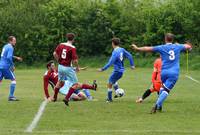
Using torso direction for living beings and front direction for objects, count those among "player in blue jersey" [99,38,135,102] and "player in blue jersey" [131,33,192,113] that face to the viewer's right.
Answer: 0

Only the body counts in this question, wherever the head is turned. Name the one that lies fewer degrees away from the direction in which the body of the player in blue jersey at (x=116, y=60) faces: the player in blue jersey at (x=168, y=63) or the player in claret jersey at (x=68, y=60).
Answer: the player in claret jersey

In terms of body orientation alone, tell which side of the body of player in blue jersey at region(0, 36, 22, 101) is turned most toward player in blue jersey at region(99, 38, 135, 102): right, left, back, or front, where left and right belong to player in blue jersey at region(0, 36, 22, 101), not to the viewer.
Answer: front

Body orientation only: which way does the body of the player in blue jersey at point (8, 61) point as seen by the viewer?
to the viewer's right

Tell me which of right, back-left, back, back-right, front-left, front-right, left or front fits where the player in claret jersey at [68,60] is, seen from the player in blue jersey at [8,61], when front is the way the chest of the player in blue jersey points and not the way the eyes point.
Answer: front-right

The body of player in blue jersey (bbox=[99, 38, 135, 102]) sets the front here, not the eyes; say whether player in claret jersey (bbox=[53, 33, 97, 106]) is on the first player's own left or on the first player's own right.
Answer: on the first player's own left

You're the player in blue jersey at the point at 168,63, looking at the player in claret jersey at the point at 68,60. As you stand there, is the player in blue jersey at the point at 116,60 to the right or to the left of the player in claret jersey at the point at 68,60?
right

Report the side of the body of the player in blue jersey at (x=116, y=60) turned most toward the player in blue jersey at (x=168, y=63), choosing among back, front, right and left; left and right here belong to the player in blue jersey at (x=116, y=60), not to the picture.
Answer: back

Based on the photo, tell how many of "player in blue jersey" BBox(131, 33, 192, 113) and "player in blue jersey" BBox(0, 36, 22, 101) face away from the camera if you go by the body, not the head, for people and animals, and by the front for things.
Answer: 1

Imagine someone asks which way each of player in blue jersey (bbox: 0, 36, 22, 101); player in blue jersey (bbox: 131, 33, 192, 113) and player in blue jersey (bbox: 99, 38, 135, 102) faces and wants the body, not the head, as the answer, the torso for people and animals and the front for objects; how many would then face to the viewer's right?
1

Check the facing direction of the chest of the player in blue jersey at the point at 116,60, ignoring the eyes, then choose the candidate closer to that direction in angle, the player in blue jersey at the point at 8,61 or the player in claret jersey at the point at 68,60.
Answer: the player in blue jersey

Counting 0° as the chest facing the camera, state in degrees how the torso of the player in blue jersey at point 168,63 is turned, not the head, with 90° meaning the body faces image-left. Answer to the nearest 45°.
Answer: approximately 180°

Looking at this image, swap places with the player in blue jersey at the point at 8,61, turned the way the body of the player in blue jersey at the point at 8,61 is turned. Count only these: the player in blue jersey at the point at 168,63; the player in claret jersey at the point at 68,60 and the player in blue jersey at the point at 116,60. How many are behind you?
0
